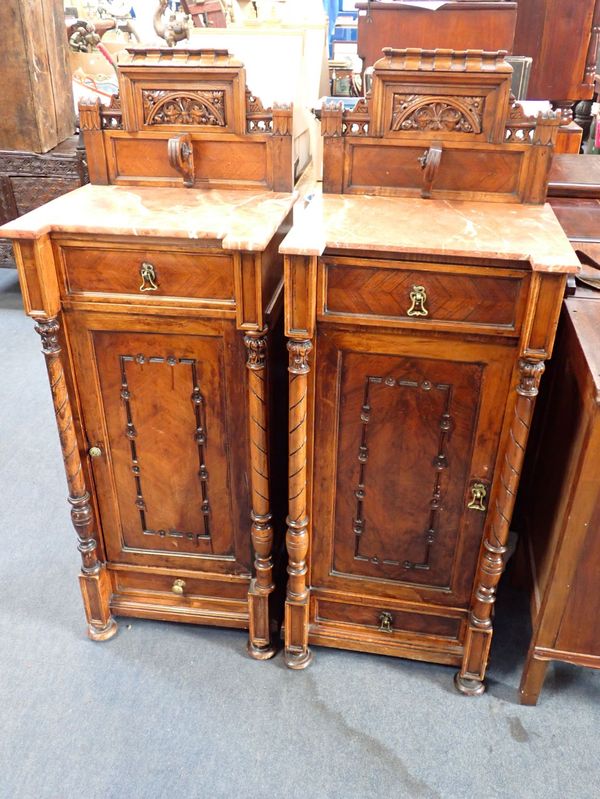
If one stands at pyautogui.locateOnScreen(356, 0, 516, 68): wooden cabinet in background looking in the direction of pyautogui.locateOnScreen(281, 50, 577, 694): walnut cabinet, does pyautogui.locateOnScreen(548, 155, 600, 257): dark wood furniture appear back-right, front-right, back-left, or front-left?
front-left

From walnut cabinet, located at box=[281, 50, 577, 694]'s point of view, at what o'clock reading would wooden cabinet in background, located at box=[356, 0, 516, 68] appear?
The wooden cabinet in background is roughly at 6 o'clock from the walnut cabinet.

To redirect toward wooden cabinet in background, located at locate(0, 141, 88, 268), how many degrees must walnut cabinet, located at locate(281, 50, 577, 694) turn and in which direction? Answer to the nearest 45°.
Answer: approximately 135° to its right

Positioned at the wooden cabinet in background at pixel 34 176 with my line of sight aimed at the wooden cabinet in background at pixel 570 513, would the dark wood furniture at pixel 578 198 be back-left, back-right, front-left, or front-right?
front-left

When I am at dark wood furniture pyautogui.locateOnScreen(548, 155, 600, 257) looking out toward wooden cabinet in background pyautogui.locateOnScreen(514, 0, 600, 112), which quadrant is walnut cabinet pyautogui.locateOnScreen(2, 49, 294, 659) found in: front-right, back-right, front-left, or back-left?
back-left

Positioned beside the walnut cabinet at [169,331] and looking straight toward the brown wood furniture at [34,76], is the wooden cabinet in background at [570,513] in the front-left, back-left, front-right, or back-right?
back-right

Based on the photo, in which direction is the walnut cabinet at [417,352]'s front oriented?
toward the camera

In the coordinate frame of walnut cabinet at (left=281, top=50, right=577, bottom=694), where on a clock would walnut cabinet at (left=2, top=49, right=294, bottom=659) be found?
walnut cabinet at (left=2, top=49, right=294, bottom=659) is roughly at 3 o'clock from walnut cabinet at (left=281, top=50, right=577, bottom=694).

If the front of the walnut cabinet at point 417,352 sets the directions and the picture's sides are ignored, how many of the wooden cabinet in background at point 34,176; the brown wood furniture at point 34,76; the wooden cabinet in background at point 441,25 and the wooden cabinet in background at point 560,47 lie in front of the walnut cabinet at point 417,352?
0

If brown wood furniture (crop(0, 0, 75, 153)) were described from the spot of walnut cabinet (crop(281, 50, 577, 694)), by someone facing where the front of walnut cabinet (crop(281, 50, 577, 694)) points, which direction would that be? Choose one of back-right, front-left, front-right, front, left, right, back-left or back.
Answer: back-right
